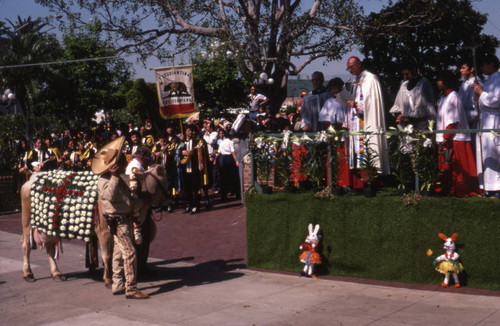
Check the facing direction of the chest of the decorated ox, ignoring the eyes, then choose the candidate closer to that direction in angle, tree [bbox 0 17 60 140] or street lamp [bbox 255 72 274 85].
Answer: the street lamp

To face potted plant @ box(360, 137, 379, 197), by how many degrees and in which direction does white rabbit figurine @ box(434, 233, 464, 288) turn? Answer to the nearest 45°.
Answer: approximately 135° to its right

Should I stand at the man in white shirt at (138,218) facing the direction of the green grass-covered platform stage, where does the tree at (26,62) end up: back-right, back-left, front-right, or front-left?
back-left

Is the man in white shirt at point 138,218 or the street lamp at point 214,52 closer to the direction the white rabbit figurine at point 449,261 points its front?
the man in white shirt

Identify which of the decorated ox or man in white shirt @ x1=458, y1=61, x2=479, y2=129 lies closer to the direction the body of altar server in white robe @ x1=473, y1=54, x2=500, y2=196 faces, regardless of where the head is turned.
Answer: the decorated ox

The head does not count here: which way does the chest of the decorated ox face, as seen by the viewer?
to the viewer's right

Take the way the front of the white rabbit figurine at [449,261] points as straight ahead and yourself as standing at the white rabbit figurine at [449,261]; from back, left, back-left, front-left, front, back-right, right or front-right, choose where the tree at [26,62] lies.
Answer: back-right

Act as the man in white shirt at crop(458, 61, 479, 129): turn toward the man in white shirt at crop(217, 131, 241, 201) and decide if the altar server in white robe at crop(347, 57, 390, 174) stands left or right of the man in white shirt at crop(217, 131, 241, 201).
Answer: left

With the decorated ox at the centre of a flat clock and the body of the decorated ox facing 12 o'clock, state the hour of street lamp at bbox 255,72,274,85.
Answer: The street lamp is roughly at 10 o'clock from the decorated ox.

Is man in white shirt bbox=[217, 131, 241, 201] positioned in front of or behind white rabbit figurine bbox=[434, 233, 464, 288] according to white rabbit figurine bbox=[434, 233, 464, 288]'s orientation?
behind

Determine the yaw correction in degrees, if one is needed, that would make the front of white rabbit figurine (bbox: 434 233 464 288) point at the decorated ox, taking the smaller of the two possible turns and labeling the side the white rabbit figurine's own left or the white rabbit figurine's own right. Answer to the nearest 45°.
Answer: approximately 90° to the white rabbit figurine's own right
